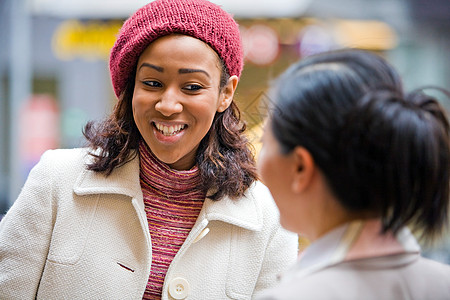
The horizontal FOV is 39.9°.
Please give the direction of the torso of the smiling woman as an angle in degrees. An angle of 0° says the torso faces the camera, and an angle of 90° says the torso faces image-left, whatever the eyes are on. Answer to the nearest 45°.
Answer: approximately 0°

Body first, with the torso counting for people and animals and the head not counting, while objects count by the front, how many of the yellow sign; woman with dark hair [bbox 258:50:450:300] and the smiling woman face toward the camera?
2

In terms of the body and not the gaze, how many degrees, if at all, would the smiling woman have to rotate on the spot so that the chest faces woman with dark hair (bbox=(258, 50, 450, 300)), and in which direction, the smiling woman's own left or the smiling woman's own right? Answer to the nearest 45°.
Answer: approximately 45° to the smiling woman's own left

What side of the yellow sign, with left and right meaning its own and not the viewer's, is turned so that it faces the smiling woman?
front

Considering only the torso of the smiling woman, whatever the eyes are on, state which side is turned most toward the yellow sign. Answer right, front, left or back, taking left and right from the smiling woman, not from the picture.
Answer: back

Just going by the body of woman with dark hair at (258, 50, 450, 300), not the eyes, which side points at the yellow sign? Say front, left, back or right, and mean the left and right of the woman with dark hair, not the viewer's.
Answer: front

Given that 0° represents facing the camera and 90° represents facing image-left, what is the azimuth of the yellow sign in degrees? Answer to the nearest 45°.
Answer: approximately 0°

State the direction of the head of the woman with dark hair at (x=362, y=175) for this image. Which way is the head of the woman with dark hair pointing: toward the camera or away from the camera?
away from the camera

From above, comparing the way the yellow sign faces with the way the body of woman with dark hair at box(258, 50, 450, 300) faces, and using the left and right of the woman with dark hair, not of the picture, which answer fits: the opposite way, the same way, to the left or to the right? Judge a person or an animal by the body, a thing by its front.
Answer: the opposite way

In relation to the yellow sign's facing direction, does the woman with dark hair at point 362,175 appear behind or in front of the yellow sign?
in front

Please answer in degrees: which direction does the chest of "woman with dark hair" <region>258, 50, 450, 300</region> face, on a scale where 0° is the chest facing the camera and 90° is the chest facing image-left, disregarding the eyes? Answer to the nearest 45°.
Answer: approximately 135°

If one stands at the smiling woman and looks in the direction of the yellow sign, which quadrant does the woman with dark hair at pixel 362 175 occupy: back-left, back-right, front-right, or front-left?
back-right
